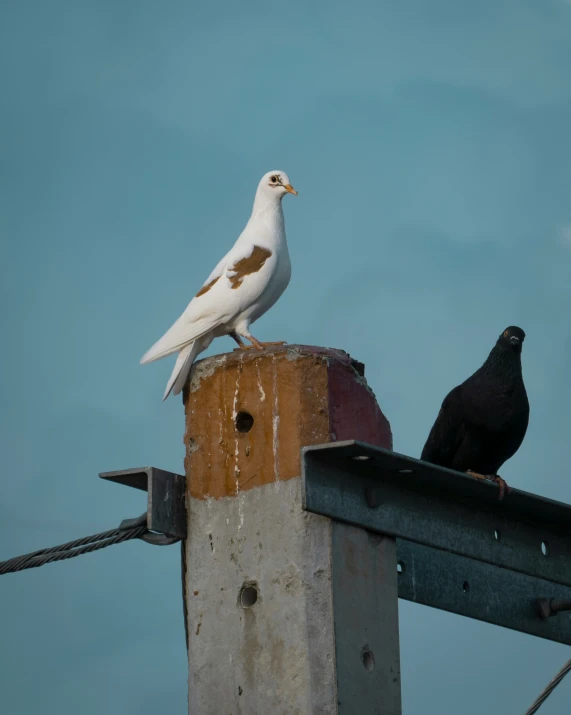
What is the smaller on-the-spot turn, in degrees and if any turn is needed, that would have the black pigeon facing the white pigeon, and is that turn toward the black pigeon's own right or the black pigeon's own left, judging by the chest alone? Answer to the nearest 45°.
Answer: approximately 90° to the black pigeon's own right

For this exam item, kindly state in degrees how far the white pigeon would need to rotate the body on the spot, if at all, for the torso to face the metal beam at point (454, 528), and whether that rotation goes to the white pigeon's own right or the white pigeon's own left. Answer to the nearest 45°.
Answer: approximately 45° to the white pigeon's own right

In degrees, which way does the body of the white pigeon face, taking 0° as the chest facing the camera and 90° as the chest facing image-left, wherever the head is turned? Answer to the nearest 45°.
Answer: approximately 270°

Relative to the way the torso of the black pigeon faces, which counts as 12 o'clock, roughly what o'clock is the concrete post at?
The concrete post is roughly at 2 o'clock from the black pigeon.

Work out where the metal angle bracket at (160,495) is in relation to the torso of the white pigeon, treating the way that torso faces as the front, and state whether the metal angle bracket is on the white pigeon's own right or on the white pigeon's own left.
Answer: on the white pigeon's own right

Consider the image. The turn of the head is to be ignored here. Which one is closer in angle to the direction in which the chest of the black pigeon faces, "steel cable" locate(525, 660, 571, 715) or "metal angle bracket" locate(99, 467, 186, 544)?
the steel cable
